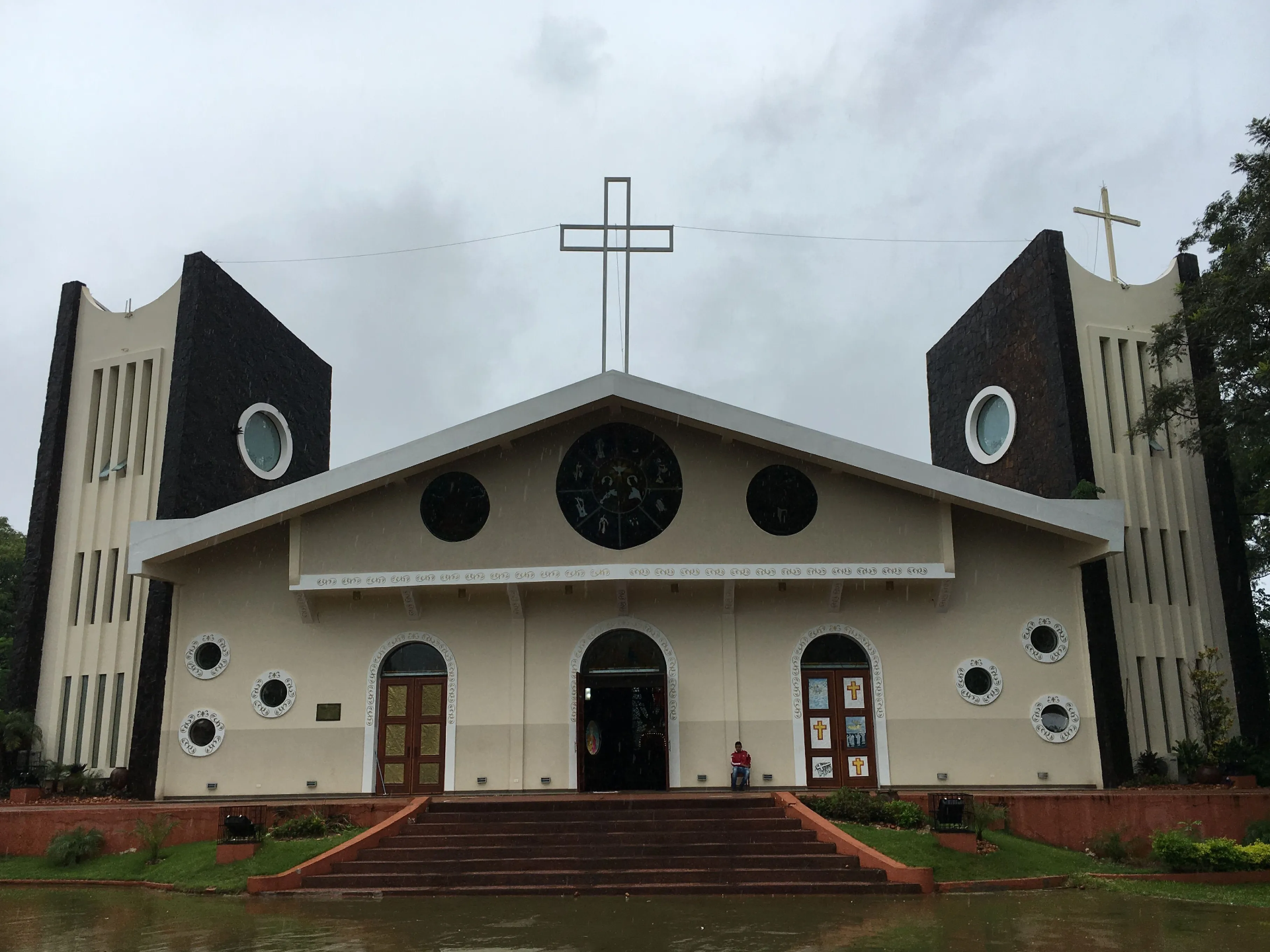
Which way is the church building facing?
toward the camera

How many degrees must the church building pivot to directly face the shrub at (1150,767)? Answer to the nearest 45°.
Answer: approximately 90° to its left

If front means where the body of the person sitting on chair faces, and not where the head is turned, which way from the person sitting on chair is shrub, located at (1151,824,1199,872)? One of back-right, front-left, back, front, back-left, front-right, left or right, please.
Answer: front-left

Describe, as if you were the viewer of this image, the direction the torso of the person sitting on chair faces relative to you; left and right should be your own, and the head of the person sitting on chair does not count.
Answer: facing the viewer

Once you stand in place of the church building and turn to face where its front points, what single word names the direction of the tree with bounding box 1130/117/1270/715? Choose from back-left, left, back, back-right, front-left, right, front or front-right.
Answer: left

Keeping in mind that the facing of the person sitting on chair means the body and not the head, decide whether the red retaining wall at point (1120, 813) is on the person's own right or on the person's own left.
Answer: on the person's own left

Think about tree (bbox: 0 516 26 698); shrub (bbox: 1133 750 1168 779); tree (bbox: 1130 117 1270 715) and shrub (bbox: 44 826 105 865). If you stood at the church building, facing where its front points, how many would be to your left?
2

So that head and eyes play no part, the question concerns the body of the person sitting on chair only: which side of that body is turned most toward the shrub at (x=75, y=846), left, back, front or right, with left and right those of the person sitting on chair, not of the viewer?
right

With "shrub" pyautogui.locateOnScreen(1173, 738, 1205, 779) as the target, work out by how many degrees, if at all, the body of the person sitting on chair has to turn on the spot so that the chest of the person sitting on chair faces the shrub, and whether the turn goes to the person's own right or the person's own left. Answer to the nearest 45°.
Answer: approximately 90° to the person's own left

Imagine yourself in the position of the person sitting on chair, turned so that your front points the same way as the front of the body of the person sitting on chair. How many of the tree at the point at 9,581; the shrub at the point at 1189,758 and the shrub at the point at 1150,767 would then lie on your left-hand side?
2

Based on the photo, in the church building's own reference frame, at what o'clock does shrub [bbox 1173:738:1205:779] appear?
The shrub is roughly at 9 o'clock from the church building.

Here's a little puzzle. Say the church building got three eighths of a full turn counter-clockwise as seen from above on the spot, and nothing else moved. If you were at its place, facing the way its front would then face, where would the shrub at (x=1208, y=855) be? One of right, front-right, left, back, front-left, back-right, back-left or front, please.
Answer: right
